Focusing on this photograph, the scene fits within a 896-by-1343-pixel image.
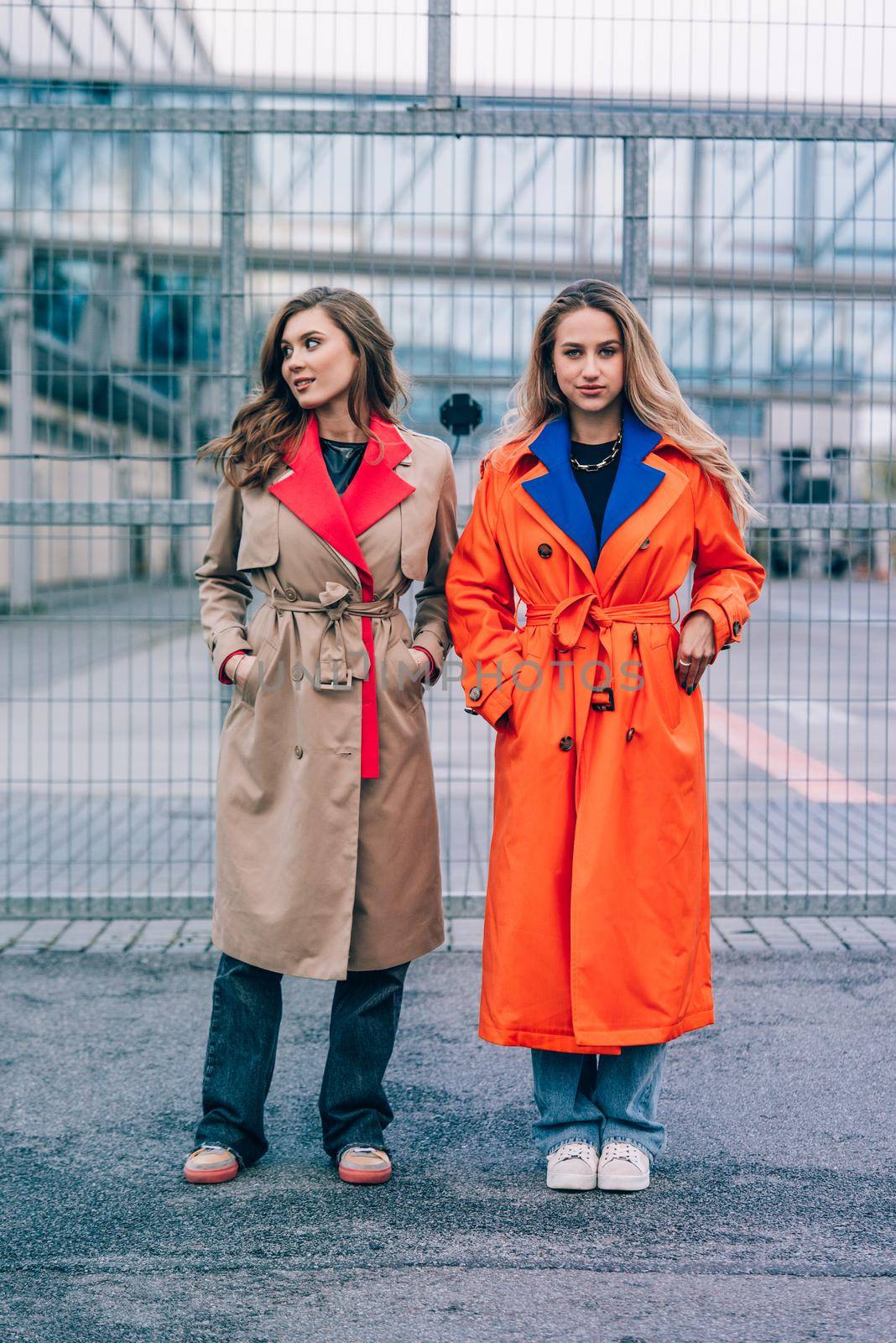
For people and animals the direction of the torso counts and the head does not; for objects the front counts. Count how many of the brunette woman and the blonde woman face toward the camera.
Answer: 2

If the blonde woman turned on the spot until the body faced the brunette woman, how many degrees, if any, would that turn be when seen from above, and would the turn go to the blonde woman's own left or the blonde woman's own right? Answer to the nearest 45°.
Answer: approximately 90° to the blonde woman's own right

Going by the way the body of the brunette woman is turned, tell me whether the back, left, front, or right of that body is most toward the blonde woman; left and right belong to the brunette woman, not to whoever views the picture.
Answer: left

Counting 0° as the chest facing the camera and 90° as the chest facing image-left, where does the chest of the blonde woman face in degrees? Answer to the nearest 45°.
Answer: approximately 0°

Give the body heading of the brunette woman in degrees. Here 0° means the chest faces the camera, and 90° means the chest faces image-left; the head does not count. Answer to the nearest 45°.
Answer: approximately 0°
